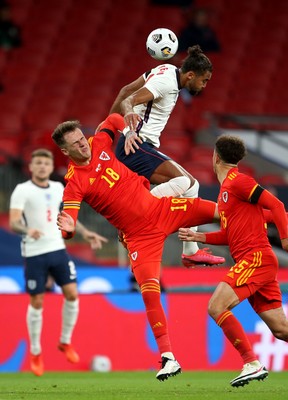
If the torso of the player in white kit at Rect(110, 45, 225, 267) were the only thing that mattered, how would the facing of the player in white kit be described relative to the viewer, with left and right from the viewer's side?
facing to the right of the viewer

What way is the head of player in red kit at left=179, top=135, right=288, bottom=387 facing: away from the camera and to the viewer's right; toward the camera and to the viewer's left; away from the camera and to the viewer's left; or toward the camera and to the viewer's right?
away from the camera and to the viewer's left

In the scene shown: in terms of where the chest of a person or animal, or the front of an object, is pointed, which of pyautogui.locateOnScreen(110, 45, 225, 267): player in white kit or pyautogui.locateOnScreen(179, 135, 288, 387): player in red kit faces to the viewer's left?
the player in red kit

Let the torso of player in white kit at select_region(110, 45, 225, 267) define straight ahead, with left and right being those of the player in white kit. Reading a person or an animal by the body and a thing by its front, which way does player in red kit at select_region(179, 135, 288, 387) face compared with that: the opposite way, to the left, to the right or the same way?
the opposite way

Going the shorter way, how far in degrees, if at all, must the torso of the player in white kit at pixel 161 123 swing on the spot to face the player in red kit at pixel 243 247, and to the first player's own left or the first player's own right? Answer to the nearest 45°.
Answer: approximately 45° to the first player's own right

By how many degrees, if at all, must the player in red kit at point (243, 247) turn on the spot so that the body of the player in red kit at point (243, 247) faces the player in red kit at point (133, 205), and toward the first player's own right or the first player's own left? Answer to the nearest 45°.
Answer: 0° — they already face them

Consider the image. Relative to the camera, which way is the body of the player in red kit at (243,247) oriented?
to the viewer's left
